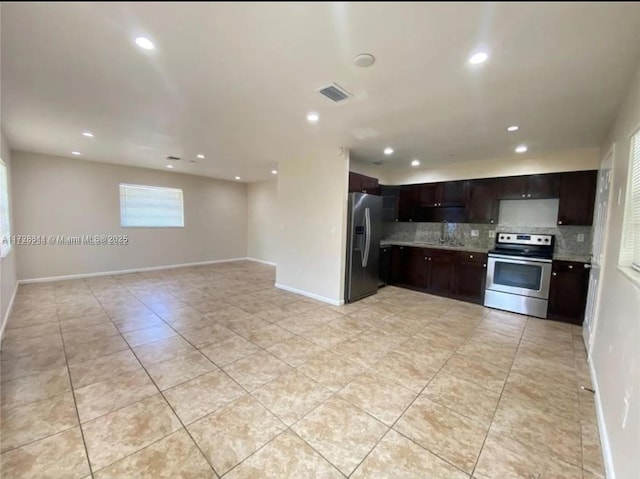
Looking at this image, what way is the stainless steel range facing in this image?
toward the camera

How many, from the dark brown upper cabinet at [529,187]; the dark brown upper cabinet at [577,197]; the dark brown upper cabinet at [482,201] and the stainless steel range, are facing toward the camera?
4

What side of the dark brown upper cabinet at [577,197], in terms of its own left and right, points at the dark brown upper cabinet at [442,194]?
right

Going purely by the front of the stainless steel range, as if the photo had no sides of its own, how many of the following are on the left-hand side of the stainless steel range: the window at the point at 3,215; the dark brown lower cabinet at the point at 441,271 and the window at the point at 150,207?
0

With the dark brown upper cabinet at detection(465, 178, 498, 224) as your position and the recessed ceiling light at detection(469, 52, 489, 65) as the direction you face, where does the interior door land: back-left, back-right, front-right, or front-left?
front-left

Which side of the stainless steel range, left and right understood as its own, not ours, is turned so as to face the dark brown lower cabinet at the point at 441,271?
right

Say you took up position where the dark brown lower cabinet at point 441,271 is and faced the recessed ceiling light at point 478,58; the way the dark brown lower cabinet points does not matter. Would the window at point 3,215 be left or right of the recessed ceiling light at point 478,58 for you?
right

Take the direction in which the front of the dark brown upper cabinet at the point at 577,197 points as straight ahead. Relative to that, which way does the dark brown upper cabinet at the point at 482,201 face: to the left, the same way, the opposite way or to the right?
the same way

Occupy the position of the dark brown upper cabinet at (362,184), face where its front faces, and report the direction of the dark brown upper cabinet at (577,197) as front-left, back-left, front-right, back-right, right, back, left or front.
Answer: front-left

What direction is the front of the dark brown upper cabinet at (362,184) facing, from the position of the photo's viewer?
facing the viewer and to the right of the viewer

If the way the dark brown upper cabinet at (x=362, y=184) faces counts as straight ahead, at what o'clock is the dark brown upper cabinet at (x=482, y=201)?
the dark brown upper cabinet at (x=482, y=201) is roughly at 10 o'clock from the dark brown upper cabinet at (x=362, y=184).

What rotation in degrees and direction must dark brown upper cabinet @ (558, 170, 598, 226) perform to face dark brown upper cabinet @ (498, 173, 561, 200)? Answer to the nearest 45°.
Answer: approximately 90° to its right

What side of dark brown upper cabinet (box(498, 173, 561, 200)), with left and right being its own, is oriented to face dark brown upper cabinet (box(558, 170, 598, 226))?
left

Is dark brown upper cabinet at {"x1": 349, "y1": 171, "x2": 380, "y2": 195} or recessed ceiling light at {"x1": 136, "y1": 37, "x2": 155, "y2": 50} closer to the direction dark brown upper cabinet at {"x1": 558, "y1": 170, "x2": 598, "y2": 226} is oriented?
the recessed ceiling light

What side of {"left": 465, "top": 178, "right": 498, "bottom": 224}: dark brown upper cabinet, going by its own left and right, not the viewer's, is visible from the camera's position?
front

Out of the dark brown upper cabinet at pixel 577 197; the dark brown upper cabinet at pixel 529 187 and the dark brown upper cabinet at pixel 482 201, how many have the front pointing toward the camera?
3
